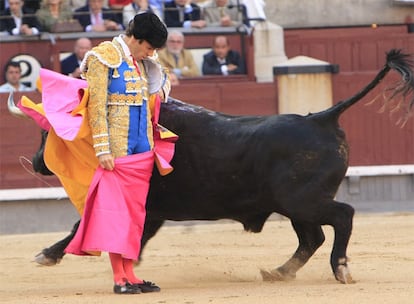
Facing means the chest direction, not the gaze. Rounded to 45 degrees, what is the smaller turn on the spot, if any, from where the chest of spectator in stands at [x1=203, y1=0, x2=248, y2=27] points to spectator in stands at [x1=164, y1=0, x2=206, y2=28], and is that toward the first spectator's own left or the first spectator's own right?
approximately 45° to the first spectator's own right

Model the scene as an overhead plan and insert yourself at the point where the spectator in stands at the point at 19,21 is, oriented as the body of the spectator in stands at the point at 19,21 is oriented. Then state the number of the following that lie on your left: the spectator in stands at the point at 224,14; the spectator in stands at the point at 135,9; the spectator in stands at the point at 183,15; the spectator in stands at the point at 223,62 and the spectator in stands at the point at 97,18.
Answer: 5

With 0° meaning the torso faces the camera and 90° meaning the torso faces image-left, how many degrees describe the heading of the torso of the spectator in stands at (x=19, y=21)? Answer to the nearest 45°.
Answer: approximately 0°

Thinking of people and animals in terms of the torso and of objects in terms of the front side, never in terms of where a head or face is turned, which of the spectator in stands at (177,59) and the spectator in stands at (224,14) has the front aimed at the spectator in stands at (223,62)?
the spectator in stands at (224,14)

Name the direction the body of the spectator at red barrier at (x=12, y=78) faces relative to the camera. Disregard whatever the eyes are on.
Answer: toward the camera

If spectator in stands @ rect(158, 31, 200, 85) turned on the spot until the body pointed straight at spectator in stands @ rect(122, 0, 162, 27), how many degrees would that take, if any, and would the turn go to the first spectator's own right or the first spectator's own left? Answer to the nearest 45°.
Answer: approximately 135° to the first spectator's own right

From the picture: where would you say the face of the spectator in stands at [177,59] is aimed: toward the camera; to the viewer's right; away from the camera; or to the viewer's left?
toward the camera

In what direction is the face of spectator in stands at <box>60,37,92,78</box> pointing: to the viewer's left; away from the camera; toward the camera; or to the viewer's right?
toward the camera

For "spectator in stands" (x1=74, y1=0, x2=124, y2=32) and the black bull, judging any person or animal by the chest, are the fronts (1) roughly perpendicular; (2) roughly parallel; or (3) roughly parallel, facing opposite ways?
roughly perpendicular

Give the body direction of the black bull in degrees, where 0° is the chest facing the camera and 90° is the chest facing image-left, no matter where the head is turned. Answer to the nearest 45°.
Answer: approximately 90°

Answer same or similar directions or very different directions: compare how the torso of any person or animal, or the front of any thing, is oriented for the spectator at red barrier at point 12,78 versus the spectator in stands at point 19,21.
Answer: same or similar directions

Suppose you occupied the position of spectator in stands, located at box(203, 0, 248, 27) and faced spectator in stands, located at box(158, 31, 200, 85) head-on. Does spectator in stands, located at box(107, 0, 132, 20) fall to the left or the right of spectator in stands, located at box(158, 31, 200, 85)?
right

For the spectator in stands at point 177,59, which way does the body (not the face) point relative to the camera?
toward the camera

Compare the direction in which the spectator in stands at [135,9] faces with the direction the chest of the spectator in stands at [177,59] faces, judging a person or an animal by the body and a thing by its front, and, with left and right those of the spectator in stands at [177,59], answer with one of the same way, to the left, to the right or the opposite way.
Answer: the same way
